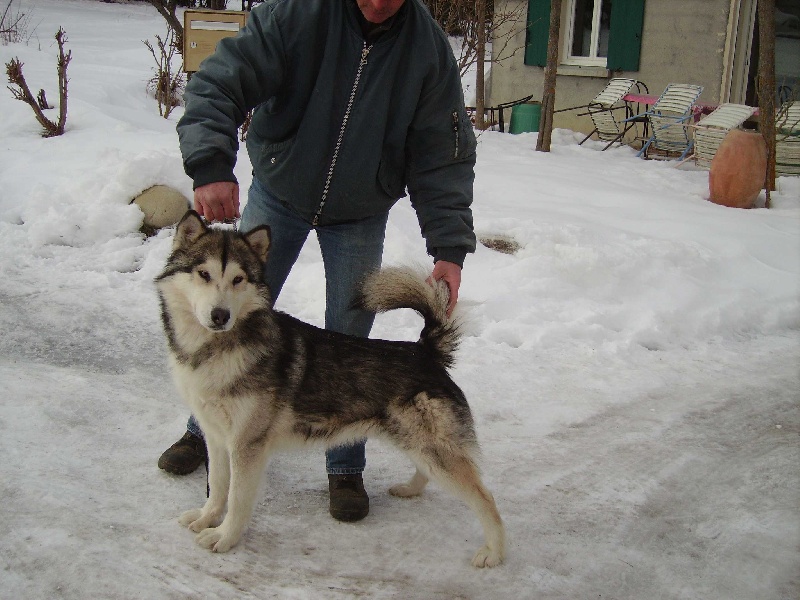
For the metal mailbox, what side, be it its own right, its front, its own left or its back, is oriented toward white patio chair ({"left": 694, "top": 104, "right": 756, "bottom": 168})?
left

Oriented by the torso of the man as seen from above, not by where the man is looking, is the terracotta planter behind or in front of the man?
behind

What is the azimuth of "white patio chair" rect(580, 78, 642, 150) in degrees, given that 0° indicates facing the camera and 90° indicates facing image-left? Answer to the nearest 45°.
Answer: approximately 45°

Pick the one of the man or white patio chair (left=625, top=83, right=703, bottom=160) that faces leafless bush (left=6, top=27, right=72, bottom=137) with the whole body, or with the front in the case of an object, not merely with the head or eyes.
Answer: the white patio chair

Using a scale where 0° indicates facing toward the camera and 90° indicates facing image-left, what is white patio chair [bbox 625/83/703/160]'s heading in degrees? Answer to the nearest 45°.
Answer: approximately 45°

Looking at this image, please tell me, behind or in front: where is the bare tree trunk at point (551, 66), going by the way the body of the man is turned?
behind

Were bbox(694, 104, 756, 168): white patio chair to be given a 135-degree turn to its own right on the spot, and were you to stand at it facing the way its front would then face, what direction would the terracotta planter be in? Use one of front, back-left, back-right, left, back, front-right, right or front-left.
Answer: back

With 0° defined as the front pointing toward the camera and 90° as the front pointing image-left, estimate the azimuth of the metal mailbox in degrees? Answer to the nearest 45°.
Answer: approximately 0°

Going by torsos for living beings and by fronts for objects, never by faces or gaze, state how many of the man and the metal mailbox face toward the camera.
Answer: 2
